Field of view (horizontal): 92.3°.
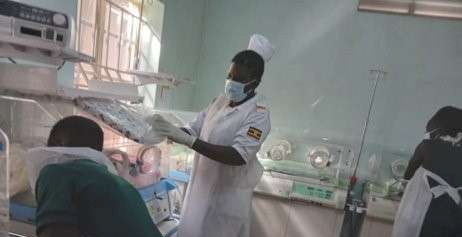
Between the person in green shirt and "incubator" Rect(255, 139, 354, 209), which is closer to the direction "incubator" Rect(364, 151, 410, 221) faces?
the person in green shirt

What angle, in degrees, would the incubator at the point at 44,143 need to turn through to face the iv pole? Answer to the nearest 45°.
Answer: approximately 45° to its left

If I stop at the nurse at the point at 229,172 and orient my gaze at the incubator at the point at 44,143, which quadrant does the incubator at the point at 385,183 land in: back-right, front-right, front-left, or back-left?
back-right

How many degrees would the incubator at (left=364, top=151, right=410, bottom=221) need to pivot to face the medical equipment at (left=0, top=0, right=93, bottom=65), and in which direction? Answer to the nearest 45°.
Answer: approximately 45° to its right

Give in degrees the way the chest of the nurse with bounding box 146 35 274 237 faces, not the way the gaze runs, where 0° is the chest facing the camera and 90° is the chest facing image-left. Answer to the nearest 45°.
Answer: approximately 45°

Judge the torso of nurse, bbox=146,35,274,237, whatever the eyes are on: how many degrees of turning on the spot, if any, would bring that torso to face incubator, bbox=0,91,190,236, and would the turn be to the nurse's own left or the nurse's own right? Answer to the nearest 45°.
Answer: approximately 45° to the nurse's own right

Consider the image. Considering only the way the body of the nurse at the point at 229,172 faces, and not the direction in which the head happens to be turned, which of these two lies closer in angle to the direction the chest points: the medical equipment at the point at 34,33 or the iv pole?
the medical equipment

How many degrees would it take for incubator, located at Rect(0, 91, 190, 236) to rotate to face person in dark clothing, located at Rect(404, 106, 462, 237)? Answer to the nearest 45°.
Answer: approximately 45° to its left

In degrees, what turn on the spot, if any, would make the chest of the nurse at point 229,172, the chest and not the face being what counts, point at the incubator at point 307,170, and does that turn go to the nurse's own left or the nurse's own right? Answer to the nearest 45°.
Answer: approximately 180°

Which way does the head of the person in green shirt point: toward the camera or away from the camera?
away from the camera
